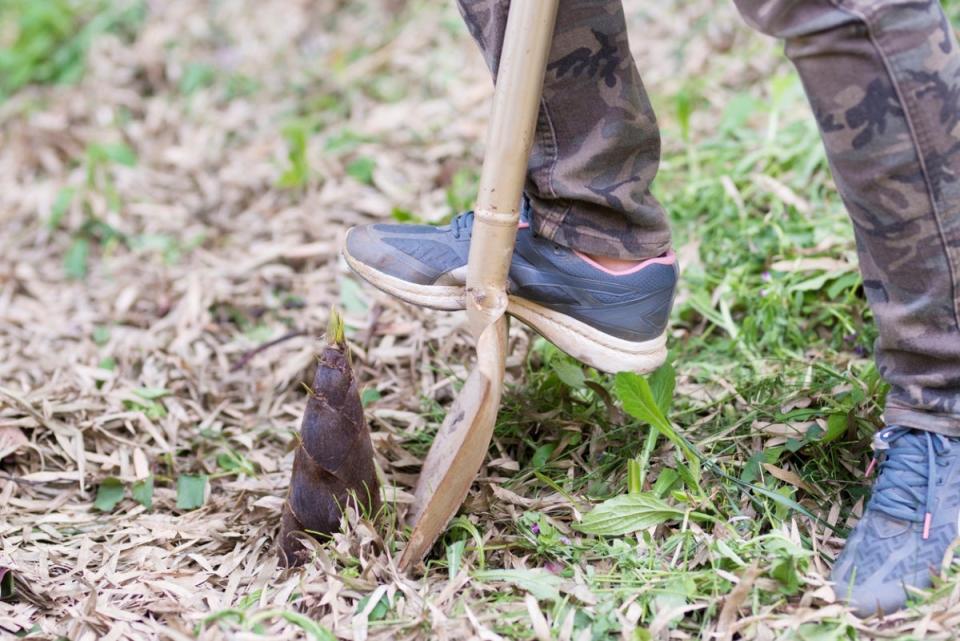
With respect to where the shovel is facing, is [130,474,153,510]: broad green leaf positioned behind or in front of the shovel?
in front

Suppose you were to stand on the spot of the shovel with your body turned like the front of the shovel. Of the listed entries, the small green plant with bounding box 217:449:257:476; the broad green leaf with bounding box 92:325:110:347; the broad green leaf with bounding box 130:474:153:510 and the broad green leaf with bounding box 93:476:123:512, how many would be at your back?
0
